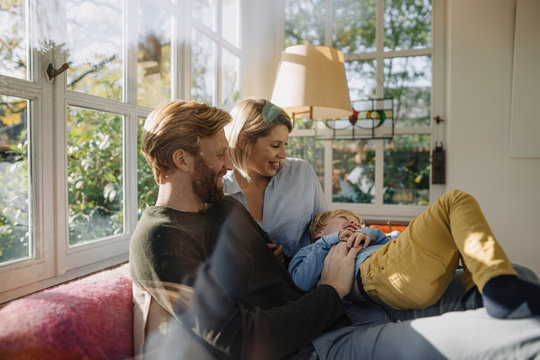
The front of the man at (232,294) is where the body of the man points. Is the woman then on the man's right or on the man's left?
on the man's left

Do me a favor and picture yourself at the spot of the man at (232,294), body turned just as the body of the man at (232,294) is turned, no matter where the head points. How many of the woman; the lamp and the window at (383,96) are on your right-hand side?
0

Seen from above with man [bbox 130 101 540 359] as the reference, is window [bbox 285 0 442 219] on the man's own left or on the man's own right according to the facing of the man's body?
on the man's own left

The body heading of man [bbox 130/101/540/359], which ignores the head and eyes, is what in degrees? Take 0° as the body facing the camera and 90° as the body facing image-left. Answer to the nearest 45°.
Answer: approximately 270°

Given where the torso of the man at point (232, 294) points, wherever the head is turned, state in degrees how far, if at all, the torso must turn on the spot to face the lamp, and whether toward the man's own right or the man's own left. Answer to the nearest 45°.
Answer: approximately 90° to the man's own left

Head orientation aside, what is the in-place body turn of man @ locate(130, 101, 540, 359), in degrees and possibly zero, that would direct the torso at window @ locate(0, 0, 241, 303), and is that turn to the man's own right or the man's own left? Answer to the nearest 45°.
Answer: approximately 135° to the man's own left

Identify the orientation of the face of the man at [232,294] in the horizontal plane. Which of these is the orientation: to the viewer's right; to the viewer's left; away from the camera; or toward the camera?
to the viewer's right
